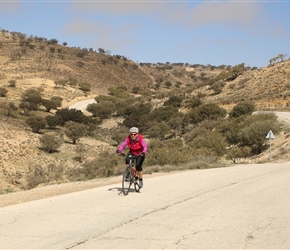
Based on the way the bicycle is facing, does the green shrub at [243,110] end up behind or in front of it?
behind

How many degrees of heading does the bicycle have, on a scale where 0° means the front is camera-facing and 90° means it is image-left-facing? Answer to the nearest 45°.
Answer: approximately 45°

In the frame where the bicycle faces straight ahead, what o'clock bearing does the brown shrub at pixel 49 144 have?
The brown shrub is roughly at 4 o'clock from the bicycle.

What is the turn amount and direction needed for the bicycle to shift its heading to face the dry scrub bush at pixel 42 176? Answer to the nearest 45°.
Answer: approximately 135° to its right

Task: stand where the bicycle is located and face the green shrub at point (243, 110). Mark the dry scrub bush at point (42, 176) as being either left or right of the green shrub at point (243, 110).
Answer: left
